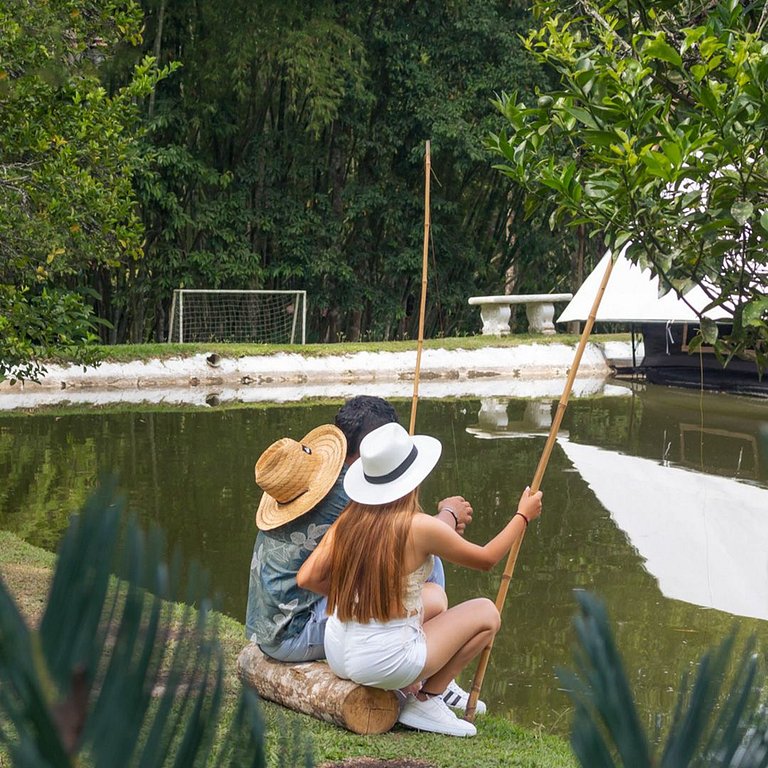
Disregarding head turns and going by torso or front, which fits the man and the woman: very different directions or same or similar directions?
same or similar directions

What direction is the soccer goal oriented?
toward the camera

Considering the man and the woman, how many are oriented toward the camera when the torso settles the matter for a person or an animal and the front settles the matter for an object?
0

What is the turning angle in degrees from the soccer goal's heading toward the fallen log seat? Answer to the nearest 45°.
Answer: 0° — it already faces it

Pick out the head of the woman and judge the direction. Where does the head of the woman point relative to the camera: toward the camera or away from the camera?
away from the camera

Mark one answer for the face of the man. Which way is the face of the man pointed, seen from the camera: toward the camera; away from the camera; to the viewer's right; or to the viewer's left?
away from the camera

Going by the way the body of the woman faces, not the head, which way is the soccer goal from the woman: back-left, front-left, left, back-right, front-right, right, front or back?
front-left

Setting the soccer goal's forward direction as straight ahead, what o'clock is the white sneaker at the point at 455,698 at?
The white sneaker is roughly at 12 o'clock from the soccer goal.

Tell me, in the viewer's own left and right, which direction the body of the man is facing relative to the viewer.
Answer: facing away from the viewer and to the right of the viewer

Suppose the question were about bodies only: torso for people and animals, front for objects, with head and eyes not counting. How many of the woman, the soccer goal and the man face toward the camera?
1

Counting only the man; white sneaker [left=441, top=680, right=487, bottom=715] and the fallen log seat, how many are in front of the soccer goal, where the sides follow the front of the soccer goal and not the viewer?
3

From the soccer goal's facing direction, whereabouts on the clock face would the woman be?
The woman is roughly at 12 o'clock from the soccer goal.

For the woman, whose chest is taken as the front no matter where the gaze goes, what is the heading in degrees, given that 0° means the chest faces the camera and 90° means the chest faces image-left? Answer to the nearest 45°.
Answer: approximately 225°
